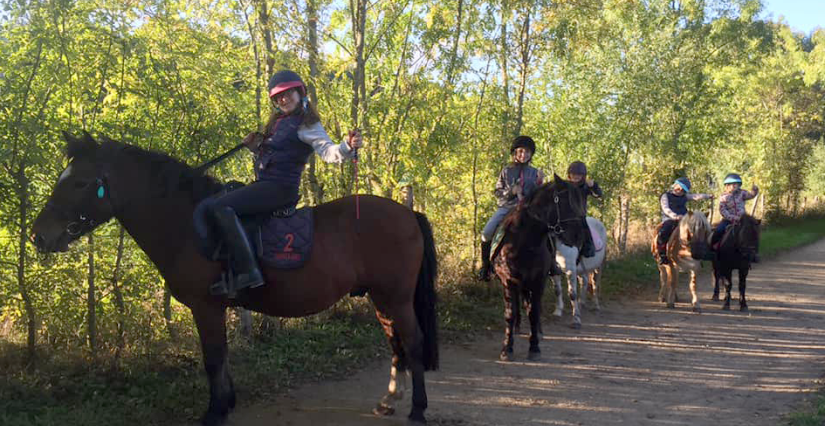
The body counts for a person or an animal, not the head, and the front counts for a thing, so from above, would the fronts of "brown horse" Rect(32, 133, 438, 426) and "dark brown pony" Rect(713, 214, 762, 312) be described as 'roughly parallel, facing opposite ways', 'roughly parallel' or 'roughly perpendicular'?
roughly perpendicular

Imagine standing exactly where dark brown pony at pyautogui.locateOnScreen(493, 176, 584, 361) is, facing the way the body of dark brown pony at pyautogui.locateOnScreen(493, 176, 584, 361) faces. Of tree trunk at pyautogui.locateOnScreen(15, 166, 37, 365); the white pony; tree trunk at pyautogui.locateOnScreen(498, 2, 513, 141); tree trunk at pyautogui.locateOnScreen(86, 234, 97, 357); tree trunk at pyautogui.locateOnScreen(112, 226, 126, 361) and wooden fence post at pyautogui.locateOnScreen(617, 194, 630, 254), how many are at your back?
3

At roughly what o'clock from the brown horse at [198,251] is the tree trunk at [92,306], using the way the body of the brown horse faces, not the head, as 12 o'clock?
The tree trunk is roughly at 2 o'clock from the brown horse.

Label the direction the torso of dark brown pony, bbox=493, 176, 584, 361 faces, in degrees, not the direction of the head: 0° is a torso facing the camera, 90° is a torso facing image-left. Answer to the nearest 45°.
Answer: approximately 0°

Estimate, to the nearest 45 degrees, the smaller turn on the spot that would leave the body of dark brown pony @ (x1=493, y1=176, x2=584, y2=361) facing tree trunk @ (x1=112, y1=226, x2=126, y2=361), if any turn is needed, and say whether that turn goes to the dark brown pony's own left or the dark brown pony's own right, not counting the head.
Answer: approximately 45° to the dark brown pony's own right

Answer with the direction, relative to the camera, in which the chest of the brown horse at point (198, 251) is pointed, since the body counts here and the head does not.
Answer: to the viewer's left
